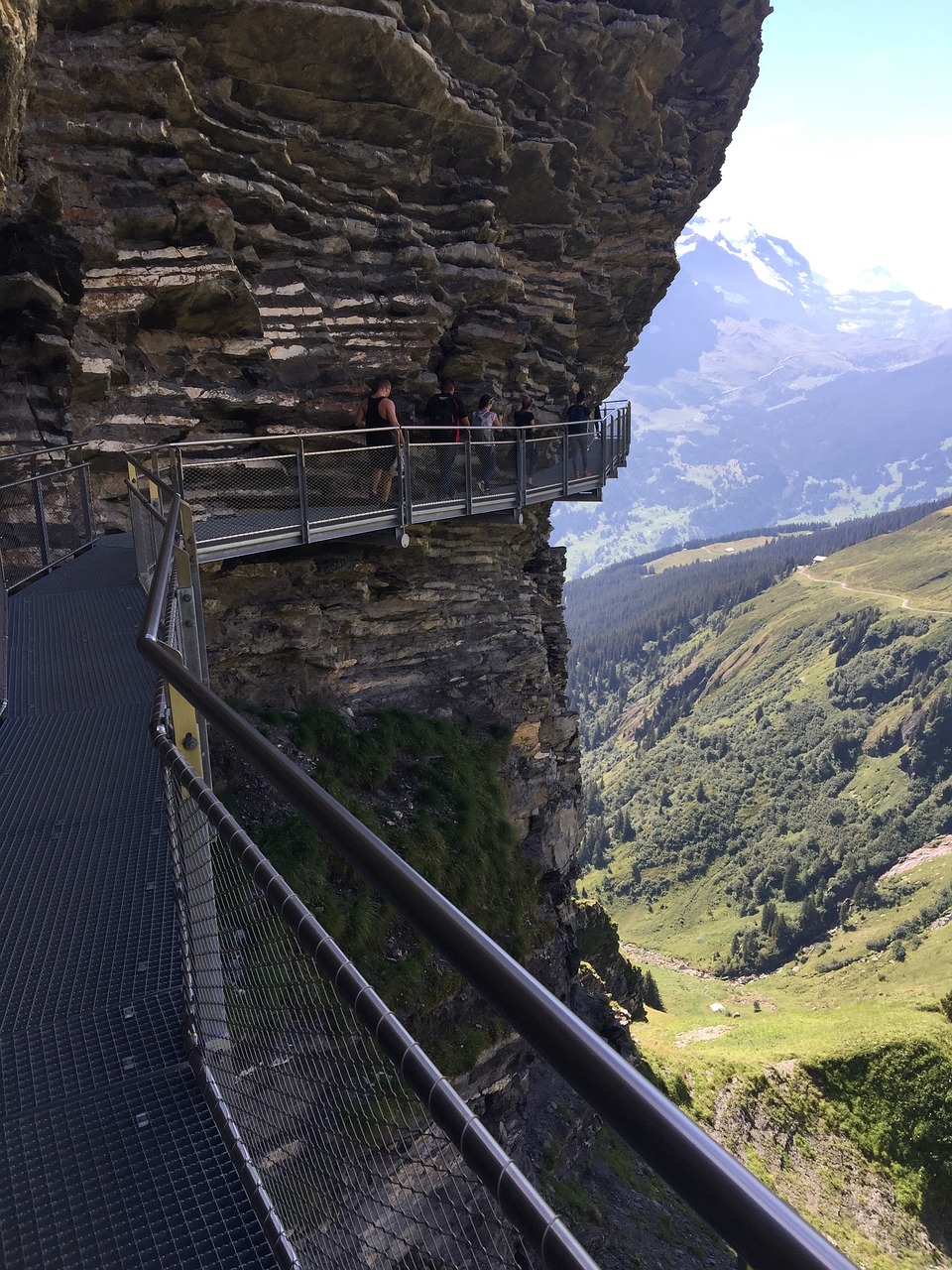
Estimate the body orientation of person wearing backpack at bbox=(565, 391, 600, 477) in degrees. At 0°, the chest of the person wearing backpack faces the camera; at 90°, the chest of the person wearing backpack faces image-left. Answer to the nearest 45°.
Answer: approximately 225°

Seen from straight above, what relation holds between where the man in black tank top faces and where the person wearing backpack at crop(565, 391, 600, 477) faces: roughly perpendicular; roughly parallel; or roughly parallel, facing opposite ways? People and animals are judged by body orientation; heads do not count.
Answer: roughly parallel

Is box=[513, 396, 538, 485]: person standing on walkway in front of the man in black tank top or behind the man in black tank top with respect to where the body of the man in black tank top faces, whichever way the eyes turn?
in front

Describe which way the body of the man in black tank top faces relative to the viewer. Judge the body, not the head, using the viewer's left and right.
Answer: facing away from the viewer and to the right of the viewer

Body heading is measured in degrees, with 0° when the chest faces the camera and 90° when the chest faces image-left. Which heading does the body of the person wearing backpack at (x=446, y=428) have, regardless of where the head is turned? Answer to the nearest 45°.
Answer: approximately 225°

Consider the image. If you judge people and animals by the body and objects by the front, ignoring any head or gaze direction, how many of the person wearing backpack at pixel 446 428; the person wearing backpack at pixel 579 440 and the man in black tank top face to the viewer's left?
0

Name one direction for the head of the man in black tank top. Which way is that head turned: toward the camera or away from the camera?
away from the camera

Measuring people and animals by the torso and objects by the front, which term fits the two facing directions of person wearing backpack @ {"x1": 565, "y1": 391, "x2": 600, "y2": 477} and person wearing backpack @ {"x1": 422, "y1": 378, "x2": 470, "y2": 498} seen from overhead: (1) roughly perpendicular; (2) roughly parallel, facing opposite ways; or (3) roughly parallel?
roughly parallel

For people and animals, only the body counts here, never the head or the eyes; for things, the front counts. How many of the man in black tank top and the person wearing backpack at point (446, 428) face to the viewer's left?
0
